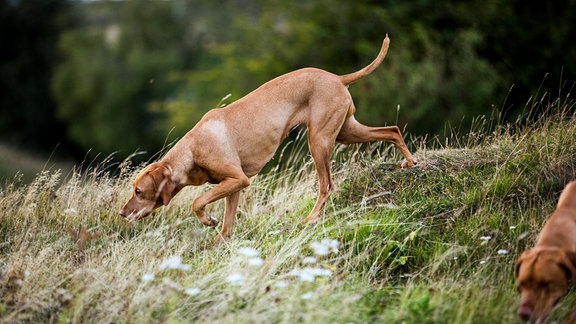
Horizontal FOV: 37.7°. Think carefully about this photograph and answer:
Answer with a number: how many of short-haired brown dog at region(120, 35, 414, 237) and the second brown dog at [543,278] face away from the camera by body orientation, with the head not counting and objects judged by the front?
0

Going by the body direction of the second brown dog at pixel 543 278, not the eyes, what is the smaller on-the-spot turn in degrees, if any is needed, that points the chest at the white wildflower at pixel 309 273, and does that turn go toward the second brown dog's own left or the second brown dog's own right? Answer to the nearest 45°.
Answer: approximately 45° to the second brown dog's own right

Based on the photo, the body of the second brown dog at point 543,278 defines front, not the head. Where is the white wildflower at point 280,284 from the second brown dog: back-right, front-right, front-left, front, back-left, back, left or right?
front-right

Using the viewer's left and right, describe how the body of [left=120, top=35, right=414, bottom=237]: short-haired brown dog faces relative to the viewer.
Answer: facing to the left of the viewer

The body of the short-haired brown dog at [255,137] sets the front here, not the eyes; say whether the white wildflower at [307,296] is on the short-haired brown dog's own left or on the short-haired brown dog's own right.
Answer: on the short-haired brown dog's own left

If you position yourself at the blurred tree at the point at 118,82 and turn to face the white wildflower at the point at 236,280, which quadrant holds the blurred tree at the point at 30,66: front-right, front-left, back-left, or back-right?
back-right

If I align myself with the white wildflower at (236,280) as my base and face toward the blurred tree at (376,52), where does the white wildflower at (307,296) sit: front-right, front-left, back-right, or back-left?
back-right

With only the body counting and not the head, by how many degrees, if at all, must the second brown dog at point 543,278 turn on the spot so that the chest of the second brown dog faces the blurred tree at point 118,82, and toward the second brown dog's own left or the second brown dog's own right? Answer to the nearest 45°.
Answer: approximately 90° to the second brown dog's own right

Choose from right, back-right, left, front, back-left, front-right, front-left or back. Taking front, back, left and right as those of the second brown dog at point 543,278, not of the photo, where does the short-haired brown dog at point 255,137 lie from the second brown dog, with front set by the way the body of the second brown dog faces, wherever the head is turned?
right

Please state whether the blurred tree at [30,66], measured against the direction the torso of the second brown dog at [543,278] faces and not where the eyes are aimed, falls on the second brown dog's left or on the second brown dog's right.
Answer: on the second brown dog's right

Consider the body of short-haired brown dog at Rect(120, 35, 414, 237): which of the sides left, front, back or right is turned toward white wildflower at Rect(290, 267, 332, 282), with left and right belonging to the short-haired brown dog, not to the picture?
left

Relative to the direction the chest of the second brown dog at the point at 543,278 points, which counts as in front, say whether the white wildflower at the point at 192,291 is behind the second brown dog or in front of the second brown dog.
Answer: in front

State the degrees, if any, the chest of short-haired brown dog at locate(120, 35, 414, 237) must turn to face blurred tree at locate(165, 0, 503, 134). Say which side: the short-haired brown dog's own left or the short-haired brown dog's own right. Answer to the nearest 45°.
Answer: approximately 90° to the short-haired brown dog's own right
